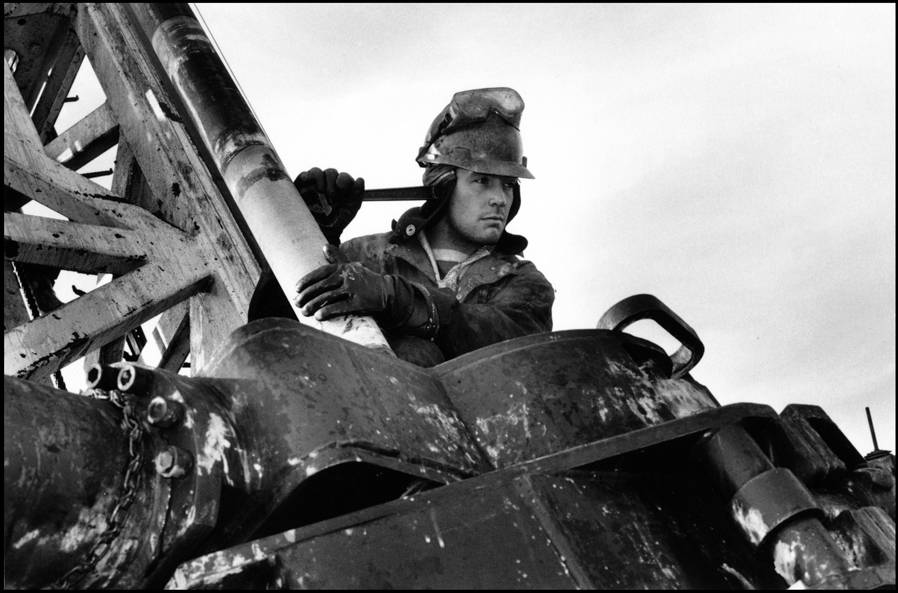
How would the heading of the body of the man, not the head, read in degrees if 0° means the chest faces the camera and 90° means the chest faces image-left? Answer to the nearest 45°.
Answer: approximately 0°

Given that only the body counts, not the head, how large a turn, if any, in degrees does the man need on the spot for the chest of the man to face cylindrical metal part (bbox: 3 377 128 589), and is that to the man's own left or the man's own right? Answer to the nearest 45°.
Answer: approximately 45° to the man's own right

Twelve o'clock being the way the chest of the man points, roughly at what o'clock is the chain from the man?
The chain is roughly at 1 o'clock from the man.
